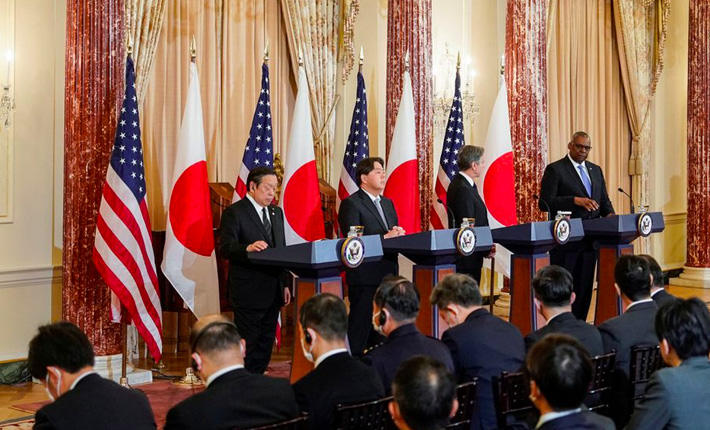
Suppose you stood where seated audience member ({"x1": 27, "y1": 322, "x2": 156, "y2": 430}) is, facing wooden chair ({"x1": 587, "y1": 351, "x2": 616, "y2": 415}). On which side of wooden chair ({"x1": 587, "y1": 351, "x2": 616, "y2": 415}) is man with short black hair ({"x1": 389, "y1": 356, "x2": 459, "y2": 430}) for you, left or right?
right

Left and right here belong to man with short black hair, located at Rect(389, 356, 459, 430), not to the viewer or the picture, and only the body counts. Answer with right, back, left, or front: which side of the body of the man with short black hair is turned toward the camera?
back

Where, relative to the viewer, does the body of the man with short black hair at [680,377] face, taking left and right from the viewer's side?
facing away from the viewer and to the left of the viewer

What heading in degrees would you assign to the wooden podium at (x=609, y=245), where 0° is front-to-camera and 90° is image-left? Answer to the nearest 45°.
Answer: approximately 315°

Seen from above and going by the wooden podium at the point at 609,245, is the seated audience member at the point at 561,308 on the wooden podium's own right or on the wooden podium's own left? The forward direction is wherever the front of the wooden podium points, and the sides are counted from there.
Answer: on the wooden podium's own right

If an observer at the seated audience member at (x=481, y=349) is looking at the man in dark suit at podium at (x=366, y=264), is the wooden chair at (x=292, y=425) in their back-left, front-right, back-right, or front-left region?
back-left

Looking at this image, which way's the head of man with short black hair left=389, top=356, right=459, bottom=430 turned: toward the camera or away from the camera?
away from the camera

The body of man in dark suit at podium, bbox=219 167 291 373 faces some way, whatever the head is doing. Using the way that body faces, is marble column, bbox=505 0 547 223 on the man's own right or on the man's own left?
on the man's own left

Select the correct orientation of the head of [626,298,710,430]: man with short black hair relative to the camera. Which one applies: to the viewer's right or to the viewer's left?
to the viewer's left
